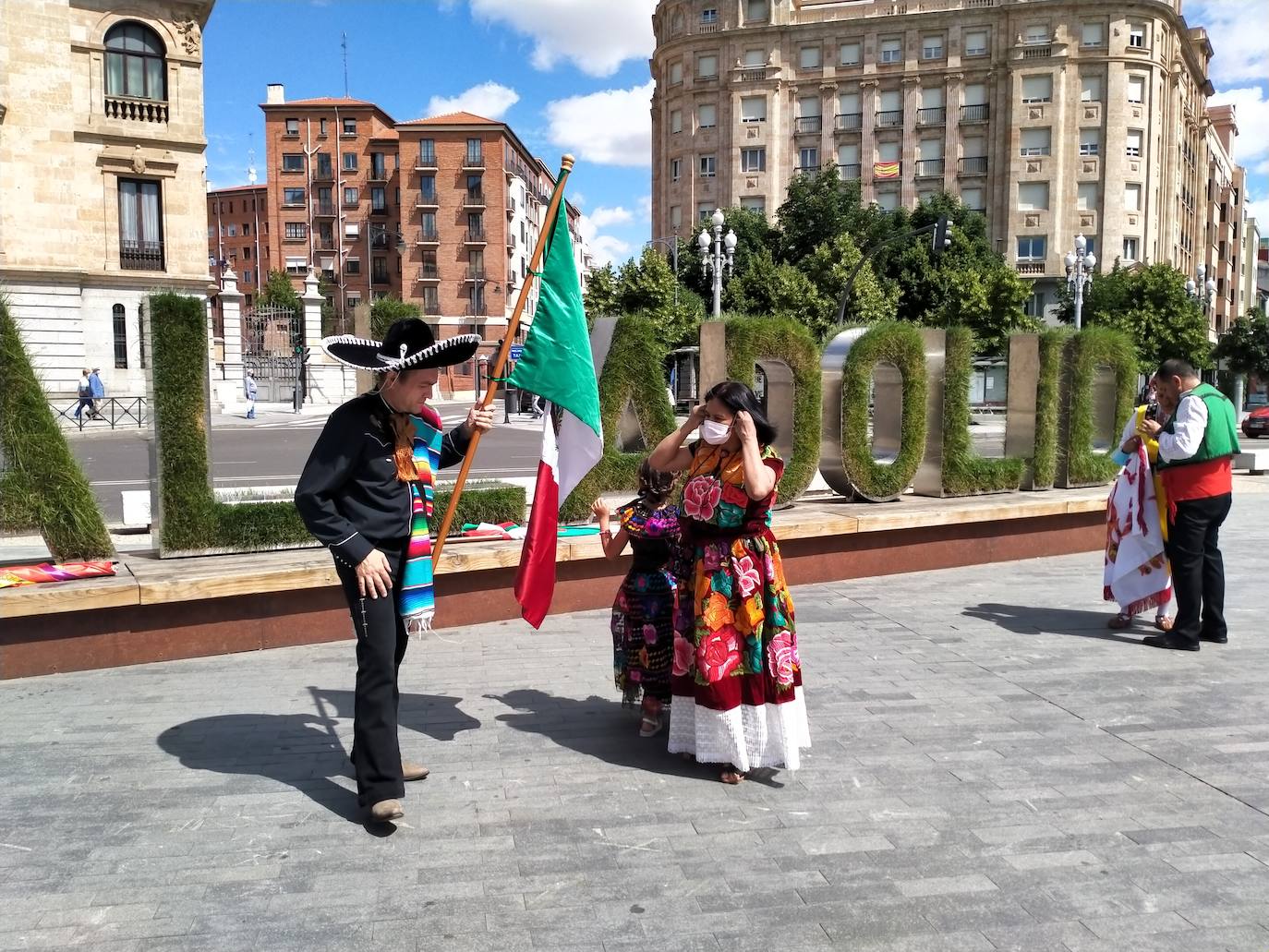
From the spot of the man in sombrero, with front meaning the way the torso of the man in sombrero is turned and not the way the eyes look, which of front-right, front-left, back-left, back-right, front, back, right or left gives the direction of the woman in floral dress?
front-left

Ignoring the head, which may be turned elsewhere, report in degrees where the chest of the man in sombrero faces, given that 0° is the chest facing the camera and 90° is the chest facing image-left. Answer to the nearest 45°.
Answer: approximately 315°

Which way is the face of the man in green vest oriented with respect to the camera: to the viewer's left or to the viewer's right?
to the viewer's left

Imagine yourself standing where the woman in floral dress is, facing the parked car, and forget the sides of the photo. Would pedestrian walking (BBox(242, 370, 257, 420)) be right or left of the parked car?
left

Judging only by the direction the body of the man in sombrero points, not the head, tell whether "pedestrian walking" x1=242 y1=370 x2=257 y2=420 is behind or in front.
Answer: behind

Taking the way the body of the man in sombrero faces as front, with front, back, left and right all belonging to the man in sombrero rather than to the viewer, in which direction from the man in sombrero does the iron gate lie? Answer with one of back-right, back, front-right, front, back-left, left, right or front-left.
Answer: back-left

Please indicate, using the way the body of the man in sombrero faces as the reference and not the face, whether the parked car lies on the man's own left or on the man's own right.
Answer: on the man's own left

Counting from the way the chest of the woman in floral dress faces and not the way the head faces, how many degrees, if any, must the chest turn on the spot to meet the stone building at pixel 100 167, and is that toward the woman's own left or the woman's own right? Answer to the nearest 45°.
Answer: approximately 90° to the woman's own right

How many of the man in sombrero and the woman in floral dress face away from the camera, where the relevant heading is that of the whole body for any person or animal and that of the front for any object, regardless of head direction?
0

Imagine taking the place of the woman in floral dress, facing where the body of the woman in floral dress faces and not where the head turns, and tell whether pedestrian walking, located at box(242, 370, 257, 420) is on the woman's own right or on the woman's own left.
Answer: on the woman's own right

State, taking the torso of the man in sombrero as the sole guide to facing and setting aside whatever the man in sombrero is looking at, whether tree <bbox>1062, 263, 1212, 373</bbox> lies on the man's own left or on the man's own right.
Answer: on the man's own left

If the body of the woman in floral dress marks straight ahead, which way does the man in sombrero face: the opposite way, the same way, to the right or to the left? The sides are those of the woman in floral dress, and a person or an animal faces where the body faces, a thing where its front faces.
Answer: to the left
